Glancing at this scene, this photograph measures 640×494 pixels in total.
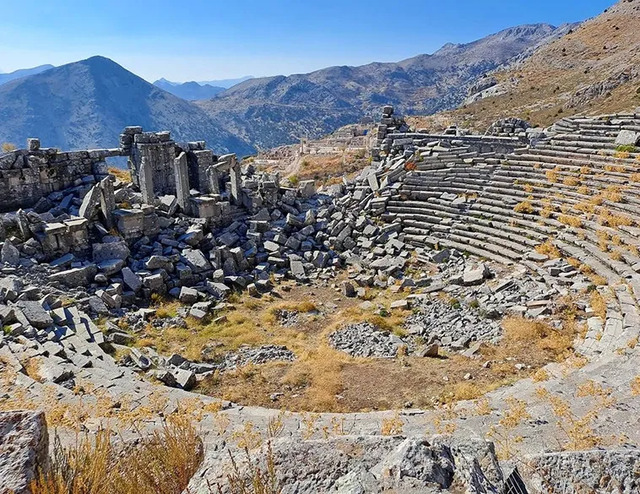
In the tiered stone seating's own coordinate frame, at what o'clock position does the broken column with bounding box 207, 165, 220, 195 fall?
The broken column is roughly at 1 o'clock from the tiered stone seating.

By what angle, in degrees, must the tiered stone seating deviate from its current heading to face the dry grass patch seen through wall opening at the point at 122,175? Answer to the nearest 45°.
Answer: approximately 45° to its right

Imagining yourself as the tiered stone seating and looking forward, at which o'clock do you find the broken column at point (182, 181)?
The broken column is roughly at 1 o'clock from the tiered stone seating.

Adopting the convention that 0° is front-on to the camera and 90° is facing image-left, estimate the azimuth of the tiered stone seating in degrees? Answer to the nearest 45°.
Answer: approximately 45°

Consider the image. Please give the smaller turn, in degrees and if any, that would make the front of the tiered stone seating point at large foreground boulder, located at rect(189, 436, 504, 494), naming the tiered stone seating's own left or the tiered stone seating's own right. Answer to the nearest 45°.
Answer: approximately 45° to the tiered stone seating's own left

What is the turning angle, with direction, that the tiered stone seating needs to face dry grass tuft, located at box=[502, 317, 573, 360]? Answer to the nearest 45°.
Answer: approximately 45° to its left
